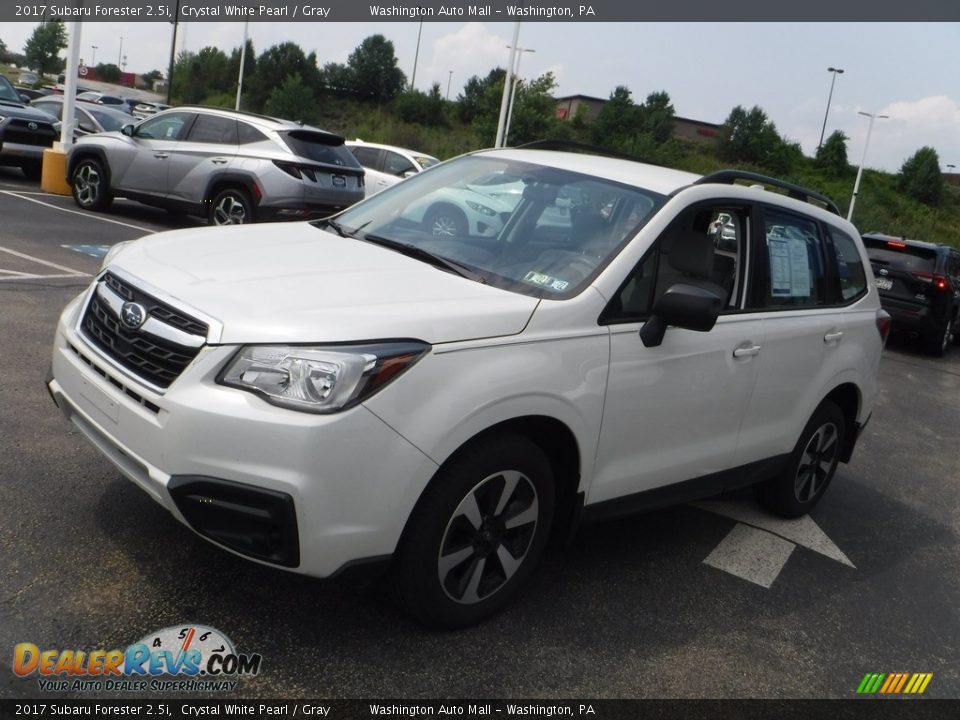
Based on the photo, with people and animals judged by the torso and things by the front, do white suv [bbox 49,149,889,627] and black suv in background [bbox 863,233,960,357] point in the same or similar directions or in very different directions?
very different directions

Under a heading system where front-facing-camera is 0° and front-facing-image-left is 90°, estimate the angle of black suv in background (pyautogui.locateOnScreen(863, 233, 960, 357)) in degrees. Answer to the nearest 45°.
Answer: approximately 225°

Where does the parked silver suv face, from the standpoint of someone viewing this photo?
facing away from the viewer and to the left of the viewer

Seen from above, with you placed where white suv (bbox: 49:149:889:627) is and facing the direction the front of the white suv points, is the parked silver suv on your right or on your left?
on your right

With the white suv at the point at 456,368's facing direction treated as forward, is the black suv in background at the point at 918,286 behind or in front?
behind

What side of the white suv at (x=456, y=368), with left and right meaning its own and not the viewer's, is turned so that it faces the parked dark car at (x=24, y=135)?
right

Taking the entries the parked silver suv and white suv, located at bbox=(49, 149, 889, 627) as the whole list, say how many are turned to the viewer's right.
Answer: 0

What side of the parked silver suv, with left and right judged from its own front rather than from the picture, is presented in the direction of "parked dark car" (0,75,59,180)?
front

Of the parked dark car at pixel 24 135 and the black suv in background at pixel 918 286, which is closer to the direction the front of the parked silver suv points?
the parked dark car

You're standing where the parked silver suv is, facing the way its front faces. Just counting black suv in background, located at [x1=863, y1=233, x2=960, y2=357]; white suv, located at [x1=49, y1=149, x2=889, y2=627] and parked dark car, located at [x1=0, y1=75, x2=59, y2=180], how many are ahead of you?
1

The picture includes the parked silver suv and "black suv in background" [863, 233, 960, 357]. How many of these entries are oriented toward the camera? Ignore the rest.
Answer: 0

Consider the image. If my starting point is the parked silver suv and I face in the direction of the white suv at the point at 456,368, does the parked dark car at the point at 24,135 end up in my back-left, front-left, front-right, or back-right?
back-right
